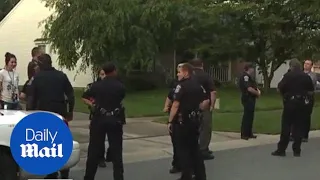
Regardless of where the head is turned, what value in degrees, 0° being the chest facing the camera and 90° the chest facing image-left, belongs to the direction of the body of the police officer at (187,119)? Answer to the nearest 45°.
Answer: approximately 135°

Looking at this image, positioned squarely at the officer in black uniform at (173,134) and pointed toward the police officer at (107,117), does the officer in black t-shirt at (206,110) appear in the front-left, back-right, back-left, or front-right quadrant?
back-right

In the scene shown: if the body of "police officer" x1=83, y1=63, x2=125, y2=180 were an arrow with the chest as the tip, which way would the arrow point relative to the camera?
away from the camera

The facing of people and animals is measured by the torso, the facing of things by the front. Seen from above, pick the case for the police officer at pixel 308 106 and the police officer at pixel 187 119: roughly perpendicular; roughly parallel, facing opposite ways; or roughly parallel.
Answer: roughly perpendicular

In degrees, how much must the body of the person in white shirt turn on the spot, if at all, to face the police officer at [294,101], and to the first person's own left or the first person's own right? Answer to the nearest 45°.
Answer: approximately 45° to the first person's own left

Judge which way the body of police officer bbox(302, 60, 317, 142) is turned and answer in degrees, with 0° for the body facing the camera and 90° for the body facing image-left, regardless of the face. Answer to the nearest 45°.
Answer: approximately 45°
